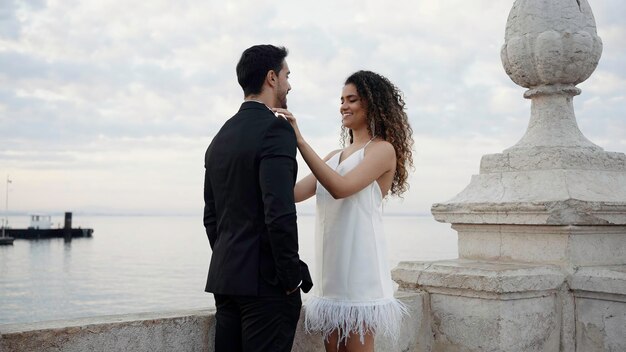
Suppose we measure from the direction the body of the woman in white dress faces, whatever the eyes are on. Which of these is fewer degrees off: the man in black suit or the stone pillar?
the man in black suit

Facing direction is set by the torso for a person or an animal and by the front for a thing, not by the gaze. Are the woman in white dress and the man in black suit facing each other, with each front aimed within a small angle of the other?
yes

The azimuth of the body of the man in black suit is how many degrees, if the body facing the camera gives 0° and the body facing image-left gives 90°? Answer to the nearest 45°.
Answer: approximately 225°

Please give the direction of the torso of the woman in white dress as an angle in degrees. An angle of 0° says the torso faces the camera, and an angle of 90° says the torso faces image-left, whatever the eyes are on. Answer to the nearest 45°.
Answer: approximately 45°

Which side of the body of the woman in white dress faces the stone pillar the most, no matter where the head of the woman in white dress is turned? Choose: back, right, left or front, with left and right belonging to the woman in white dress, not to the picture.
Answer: back

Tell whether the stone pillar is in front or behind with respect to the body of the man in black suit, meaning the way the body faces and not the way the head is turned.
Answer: in front

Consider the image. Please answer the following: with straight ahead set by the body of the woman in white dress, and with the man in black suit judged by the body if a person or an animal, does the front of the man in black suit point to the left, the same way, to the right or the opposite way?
the opposite way

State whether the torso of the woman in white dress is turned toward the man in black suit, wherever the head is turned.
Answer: yes

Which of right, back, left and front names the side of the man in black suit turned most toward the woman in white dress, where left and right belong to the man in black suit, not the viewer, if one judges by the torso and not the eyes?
front
